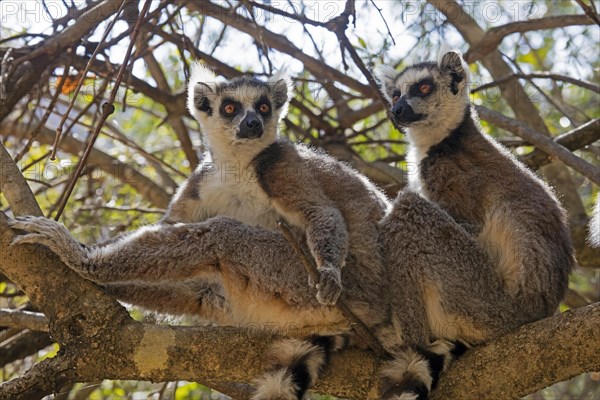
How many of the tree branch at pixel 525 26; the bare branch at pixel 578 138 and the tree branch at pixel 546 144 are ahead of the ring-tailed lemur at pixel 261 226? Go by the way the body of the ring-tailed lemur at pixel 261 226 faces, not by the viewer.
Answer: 0

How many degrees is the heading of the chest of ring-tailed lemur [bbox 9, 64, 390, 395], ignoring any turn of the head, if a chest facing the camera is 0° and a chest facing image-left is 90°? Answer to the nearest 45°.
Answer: approximately 45°

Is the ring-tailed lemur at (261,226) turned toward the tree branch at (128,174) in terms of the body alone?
no

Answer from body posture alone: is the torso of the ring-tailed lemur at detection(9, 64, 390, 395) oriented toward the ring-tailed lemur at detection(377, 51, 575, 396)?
no

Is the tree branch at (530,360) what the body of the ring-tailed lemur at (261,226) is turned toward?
no

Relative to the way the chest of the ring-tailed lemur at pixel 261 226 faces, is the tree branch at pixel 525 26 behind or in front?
behind

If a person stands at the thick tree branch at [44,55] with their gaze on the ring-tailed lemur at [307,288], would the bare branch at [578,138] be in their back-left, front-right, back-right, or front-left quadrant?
front-left

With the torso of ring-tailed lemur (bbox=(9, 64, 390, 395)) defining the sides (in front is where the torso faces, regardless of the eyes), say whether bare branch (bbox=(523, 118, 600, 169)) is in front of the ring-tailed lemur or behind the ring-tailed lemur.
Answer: behind

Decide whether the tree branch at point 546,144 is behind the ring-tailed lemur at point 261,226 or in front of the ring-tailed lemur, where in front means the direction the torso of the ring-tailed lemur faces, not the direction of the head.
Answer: behind
